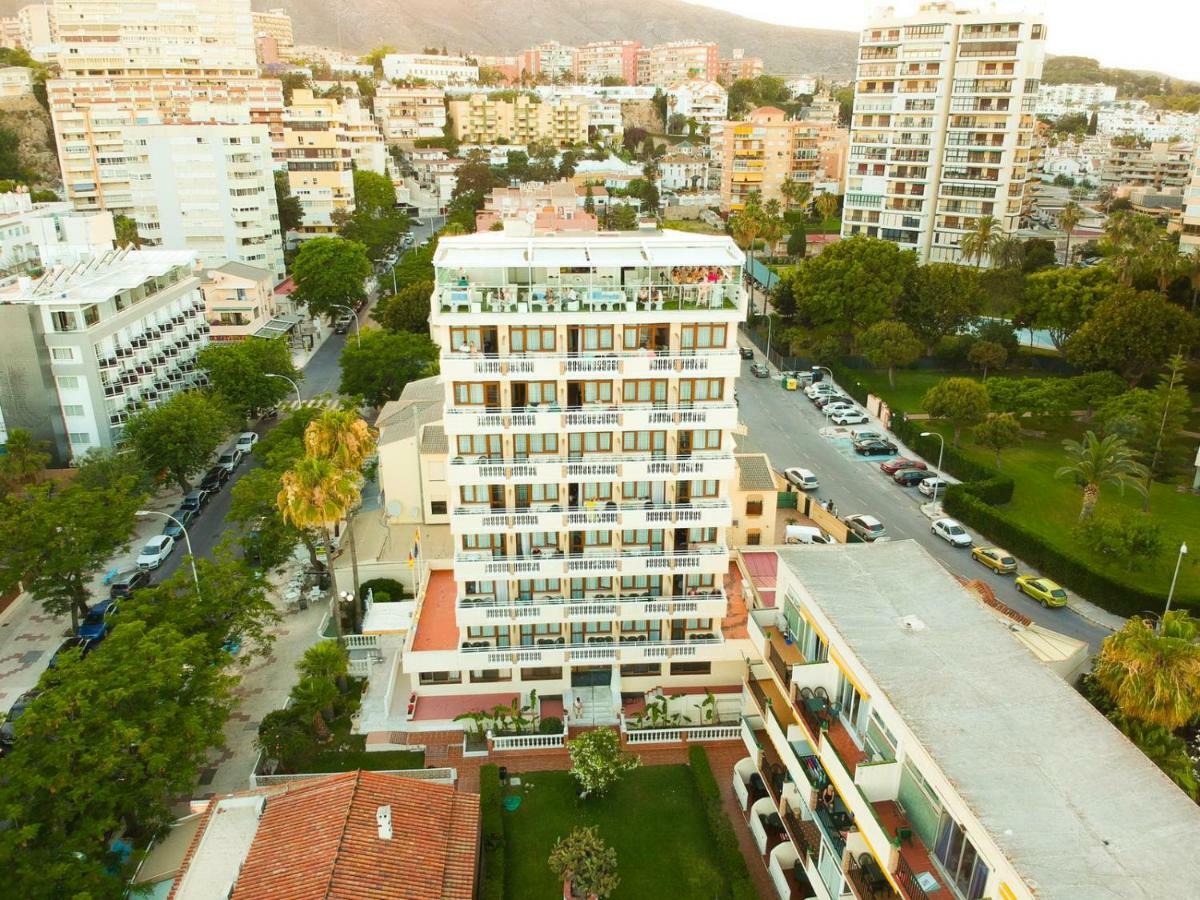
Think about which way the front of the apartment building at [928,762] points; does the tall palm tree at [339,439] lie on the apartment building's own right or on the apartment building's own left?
on the apartment building's own right

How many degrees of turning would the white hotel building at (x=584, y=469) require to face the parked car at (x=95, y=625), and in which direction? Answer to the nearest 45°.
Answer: approximately 90° to its right

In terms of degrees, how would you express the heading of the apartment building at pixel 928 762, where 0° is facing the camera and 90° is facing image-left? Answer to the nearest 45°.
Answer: approximately 45°

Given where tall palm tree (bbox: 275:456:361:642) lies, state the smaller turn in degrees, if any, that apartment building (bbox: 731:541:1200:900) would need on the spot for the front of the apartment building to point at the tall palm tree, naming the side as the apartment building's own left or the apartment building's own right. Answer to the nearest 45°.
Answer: approximately 45° to the apartment building's own right

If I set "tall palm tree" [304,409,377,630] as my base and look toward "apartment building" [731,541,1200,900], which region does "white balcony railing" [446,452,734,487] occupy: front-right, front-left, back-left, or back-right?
front-left

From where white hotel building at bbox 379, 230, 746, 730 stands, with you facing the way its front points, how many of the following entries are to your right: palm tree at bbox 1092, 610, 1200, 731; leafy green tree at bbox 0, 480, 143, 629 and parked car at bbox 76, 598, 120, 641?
2

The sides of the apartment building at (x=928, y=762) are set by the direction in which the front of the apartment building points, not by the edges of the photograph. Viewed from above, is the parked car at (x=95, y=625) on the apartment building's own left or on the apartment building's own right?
on the apartment building's own right

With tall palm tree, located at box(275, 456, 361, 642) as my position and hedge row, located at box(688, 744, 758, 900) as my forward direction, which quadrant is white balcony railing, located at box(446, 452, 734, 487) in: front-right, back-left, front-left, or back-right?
front-left

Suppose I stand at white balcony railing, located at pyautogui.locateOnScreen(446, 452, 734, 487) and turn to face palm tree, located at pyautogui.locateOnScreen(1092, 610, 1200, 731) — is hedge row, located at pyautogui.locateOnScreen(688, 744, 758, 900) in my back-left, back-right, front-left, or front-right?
front-right

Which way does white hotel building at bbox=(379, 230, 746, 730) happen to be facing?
toward the camera

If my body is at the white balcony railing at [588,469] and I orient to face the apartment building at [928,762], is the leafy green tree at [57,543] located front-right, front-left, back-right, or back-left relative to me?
back-right

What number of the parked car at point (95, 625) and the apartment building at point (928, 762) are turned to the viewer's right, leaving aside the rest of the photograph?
0
